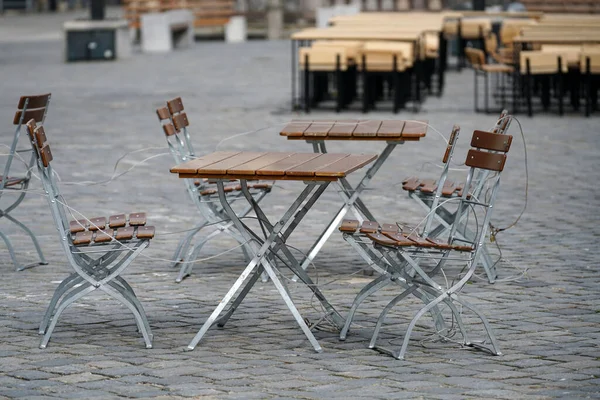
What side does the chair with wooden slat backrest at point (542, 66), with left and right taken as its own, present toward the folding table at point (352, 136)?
back

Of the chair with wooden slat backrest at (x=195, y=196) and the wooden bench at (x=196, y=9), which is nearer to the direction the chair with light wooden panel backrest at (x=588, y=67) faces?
the wooden bench

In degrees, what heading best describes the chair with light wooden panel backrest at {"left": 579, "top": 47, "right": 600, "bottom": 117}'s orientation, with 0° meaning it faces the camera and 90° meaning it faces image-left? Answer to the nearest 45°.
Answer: approximately 180°

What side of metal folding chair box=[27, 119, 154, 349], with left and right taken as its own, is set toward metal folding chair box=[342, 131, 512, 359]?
front

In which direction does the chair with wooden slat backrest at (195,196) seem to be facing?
to the viewer's right

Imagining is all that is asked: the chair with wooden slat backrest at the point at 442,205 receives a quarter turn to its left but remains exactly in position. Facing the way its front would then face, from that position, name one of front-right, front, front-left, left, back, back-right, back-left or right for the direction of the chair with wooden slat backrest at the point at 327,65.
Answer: back

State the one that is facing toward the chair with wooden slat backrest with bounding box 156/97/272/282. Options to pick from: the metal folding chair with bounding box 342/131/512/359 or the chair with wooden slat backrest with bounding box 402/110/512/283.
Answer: the chair with wooden slat backrest with bounding box 402/110/512/283

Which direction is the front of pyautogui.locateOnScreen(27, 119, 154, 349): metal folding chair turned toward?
to the viewer's right

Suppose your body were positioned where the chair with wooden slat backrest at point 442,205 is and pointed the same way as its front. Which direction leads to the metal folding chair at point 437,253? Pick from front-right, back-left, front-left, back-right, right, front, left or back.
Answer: left

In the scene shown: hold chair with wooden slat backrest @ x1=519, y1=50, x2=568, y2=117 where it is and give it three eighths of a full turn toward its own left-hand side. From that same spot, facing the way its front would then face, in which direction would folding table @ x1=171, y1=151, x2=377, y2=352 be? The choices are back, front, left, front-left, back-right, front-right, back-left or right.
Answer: front-left

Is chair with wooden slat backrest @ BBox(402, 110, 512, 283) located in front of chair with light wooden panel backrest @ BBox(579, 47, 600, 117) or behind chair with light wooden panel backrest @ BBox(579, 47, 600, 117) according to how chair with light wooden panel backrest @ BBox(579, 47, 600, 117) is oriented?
behind

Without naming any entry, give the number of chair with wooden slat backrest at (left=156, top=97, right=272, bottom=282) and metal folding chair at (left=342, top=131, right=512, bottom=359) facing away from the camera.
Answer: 0
